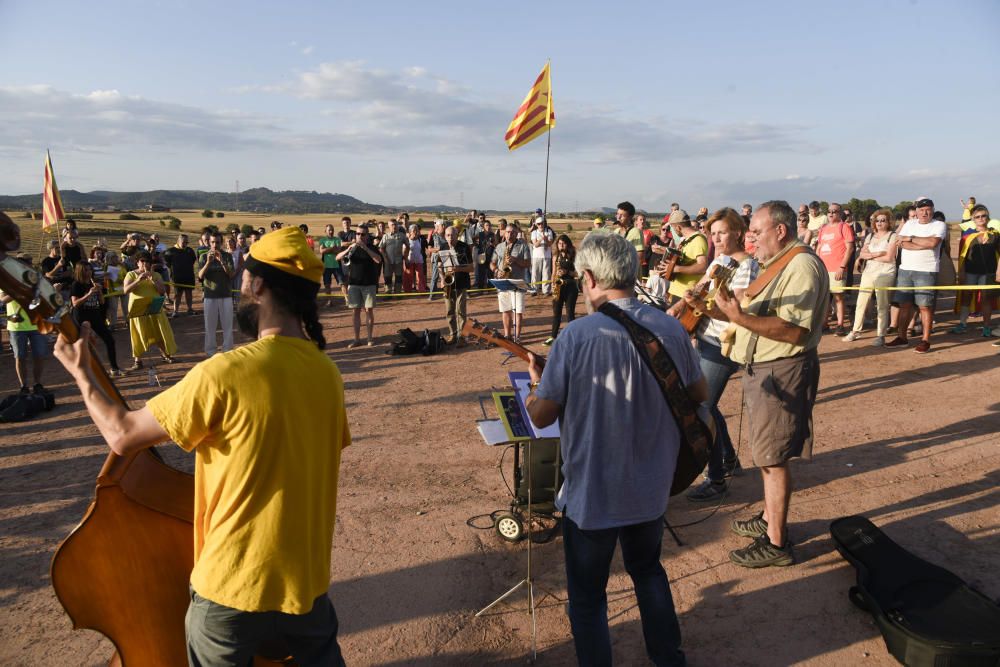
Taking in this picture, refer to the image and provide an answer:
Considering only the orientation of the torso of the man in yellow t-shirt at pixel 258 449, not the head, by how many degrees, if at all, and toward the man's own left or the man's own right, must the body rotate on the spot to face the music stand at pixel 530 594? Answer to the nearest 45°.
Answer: approximately 90° to the man's own right

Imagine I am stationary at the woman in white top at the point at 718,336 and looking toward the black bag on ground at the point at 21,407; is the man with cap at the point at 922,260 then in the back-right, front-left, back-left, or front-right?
back-right

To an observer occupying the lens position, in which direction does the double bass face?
facing away from the viewer and to the left of the viewer

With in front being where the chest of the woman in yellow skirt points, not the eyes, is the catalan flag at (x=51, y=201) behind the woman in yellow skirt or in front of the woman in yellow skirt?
behind

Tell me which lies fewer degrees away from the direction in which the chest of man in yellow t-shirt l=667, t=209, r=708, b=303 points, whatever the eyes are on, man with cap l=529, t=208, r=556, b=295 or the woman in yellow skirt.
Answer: the woman in yellow skirt

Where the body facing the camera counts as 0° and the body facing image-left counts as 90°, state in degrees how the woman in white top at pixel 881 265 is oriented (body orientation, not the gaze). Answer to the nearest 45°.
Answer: approximately 45°

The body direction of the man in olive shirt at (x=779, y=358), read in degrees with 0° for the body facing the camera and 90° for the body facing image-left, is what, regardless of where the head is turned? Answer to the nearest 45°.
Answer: approximately 90°

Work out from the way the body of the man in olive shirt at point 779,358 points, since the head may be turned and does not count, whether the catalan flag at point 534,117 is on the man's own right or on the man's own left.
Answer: on the man's own right
